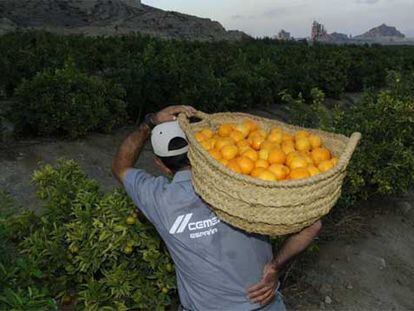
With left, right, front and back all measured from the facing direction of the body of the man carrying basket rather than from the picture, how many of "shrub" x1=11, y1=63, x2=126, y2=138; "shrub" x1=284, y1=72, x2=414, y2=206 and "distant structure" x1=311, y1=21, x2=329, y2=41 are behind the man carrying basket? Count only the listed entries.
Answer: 0

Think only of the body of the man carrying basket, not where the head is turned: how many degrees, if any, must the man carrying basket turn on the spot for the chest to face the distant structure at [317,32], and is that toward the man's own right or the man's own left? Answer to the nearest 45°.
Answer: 0° — they already face it

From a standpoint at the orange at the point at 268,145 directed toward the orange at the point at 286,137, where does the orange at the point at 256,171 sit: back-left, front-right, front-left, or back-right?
back-right

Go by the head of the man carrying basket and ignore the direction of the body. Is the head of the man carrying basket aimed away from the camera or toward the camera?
away from the camera

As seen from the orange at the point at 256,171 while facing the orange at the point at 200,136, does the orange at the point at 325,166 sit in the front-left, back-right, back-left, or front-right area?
back-right

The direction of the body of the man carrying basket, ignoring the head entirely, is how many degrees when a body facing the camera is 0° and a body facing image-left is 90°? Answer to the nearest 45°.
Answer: approximately 180°
